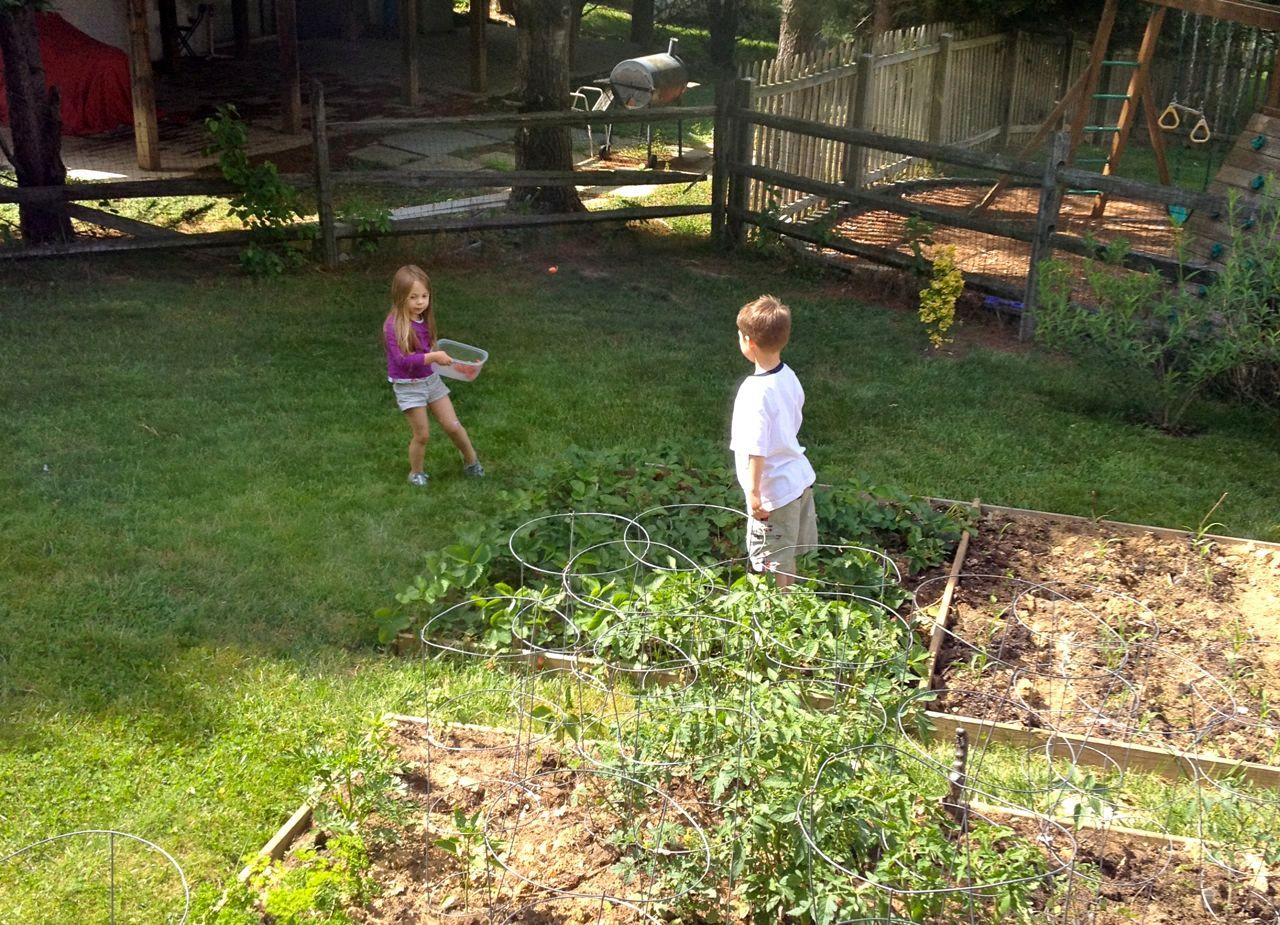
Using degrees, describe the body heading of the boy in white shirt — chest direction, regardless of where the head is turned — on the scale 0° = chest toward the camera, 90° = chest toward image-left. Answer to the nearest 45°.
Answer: approximately 135°

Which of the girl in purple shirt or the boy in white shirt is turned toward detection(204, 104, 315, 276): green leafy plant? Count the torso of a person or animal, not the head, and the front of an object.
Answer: the boy in white shirt

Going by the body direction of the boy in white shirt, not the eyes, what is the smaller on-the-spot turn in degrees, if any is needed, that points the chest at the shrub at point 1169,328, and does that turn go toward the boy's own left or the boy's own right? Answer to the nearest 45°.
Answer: approximately 90° to the boy's own right

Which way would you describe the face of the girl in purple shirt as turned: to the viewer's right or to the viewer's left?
to the viewer's right

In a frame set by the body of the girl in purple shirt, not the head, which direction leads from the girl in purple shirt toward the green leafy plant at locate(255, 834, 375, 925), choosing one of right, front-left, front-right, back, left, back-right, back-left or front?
front-right

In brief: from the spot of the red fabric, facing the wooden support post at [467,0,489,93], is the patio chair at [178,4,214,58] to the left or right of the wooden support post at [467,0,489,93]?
left

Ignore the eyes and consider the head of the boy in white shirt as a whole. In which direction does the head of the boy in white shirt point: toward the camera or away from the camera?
away from the camera

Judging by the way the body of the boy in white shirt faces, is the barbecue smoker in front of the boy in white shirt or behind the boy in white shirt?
in front

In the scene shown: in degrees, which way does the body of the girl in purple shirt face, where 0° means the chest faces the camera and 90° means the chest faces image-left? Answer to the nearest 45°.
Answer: approximately 315°

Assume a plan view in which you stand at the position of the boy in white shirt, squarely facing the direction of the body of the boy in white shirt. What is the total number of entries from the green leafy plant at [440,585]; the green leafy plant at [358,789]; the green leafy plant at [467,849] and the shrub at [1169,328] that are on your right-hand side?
1

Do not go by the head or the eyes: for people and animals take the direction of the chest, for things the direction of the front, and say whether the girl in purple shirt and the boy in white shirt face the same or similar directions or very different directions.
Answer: very different directions

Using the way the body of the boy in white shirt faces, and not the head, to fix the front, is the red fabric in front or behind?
in front

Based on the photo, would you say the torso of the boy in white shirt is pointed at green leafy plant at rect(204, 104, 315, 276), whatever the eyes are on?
yes

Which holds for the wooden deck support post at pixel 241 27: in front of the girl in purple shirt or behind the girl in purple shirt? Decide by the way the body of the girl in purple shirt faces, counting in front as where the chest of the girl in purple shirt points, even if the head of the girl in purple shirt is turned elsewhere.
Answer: behind
